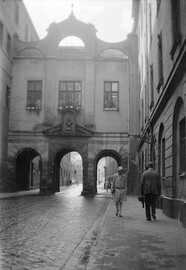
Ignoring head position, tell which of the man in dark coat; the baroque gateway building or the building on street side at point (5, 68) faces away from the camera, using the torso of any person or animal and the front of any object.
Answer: the man in dark coat

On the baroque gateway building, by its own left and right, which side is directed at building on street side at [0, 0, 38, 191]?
right

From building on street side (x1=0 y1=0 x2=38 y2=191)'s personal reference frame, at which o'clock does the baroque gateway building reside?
The baroque gateway building is roughly at 12 o'clock from the building on street side.

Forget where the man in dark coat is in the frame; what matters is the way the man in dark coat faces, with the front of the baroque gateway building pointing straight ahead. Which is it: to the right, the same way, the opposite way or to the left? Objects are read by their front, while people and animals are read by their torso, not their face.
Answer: the opposite way

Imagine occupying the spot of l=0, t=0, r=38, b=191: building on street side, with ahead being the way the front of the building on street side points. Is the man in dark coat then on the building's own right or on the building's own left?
on the building's own right

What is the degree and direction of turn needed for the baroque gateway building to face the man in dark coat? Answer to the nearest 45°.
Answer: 0° — it already faces them

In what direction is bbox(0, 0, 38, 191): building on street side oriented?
to the viewer's right

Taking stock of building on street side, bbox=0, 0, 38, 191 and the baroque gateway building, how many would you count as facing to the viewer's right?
1

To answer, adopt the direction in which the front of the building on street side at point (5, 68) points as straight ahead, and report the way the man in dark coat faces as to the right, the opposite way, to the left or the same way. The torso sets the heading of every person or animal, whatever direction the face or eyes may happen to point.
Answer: to the left

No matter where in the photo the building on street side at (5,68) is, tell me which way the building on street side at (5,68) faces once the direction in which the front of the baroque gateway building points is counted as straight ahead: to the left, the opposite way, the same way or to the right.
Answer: to the left

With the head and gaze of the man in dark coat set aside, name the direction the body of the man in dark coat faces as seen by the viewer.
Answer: away from the camera
